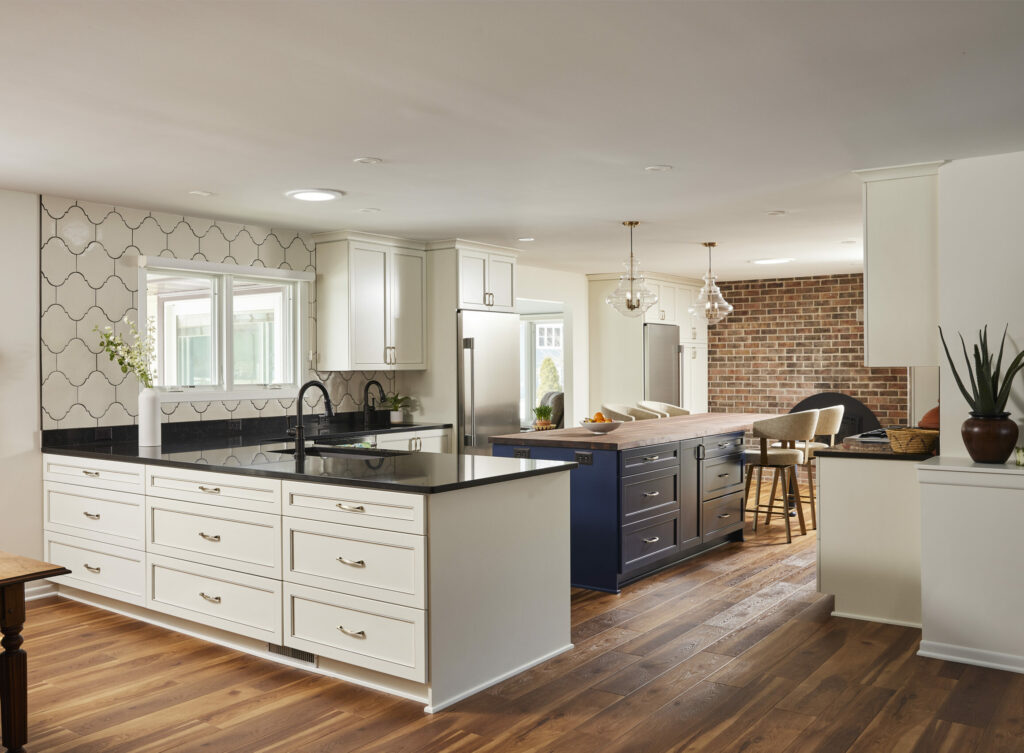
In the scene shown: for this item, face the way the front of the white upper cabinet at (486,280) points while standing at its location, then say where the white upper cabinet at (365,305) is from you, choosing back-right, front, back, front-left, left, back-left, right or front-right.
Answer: right

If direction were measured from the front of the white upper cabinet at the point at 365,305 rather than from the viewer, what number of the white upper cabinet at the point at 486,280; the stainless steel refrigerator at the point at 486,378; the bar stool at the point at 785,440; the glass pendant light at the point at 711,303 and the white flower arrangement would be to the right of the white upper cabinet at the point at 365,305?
1

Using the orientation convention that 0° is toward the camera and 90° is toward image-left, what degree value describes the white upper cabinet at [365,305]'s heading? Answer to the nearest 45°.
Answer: approximately 315°

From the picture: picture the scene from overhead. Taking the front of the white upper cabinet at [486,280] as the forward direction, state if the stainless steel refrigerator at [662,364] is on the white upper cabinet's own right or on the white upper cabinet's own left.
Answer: on the white upper cabinet's own left

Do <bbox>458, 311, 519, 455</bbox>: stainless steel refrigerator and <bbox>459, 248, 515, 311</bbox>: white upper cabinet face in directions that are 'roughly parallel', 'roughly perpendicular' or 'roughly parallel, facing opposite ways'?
roughly parallel

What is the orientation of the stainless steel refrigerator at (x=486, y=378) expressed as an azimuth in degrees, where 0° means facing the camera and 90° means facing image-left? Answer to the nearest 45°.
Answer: approximately 315°

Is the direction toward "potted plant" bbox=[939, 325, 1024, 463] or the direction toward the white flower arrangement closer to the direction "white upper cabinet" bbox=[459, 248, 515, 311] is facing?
the potted plant

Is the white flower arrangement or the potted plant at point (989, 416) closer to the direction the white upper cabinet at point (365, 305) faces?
the potted plant

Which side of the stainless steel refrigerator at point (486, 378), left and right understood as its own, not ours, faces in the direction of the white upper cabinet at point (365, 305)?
right

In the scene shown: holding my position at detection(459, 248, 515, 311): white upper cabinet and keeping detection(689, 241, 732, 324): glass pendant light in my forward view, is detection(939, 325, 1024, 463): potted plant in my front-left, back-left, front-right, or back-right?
front-right

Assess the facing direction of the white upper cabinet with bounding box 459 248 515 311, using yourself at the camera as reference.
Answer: facing the viewer and to the right of the viewer

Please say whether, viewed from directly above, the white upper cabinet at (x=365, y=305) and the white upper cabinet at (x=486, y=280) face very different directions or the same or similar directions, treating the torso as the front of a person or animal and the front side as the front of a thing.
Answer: same or similar directions

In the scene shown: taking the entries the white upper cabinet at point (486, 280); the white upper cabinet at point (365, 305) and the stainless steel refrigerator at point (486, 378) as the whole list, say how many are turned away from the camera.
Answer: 0

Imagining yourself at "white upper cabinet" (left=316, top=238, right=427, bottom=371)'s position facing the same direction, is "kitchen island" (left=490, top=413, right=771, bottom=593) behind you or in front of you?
in front

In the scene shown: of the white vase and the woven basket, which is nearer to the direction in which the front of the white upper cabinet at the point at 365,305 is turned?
the woven basket
